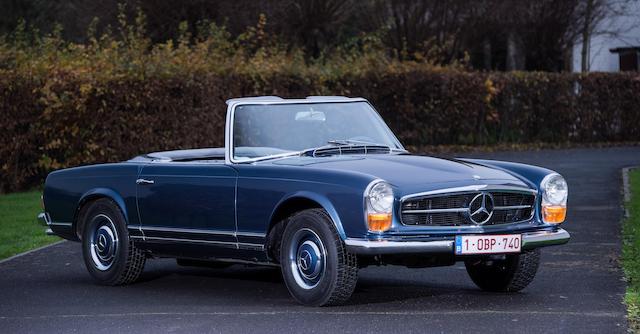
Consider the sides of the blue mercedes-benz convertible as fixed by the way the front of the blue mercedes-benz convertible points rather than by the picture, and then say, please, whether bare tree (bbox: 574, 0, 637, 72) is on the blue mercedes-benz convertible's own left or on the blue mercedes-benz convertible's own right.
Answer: on the blue mercedes-benz convertible's own left

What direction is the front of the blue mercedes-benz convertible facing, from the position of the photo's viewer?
facing the viewer and to the right of the viewer
